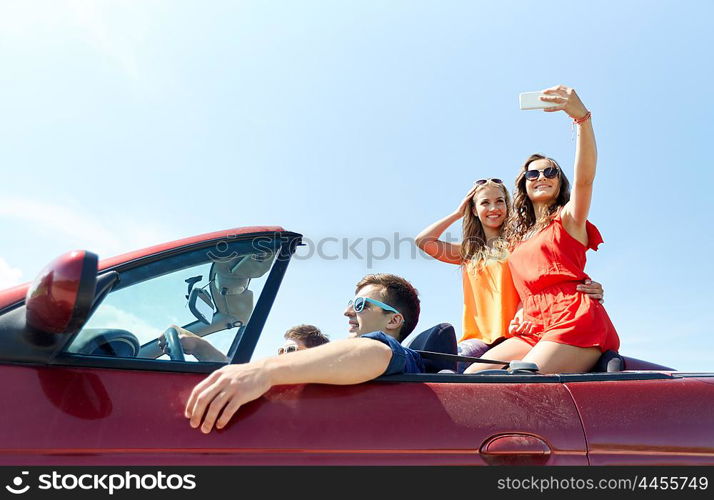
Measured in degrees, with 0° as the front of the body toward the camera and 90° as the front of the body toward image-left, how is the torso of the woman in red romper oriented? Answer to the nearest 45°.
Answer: approximately 45°

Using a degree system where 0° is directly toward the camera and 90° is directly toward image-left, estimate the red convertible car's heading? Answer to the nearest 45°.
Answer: approximately 90°

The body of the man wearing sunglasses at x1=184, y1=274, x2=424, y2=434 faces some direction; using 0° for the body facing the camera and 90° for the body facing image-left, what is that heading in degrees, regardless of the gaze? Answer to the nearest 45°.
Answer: approximately 90°

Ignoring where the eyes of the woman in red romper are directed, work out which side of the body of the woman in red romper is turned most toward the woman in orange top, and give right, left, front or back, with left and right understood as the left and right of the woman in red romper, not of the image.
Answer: right

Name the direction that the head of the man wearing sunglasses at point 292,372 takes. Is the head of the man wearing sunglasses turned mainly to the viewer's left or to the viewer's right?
to the viewer's left
